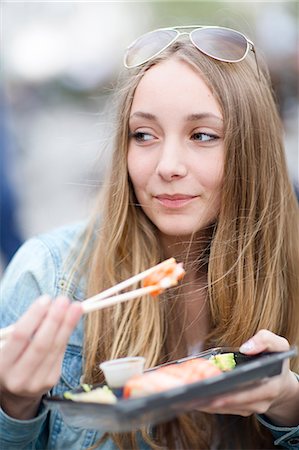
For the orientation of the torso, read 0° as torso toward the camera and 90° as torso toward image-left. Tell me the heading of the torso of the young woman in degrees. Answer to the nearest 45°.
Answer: approximately 0°
